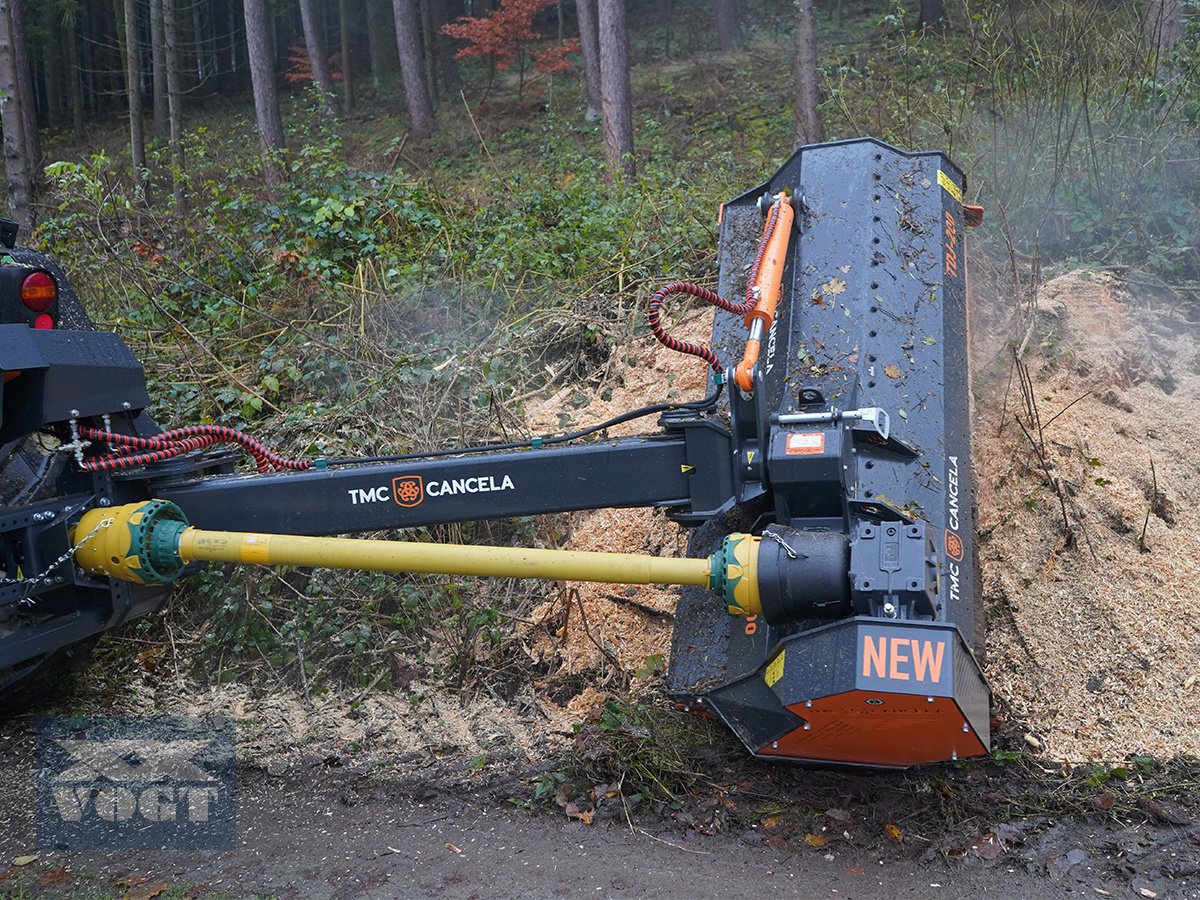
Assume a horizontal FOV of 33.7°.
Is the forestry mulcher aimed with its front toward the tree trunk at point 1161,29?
no

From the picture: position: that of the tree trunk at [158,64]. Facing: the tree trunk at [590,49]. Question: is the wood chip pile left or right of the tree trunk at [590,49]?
right

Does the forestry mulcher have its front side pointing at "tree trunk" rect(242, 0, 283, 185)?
no
